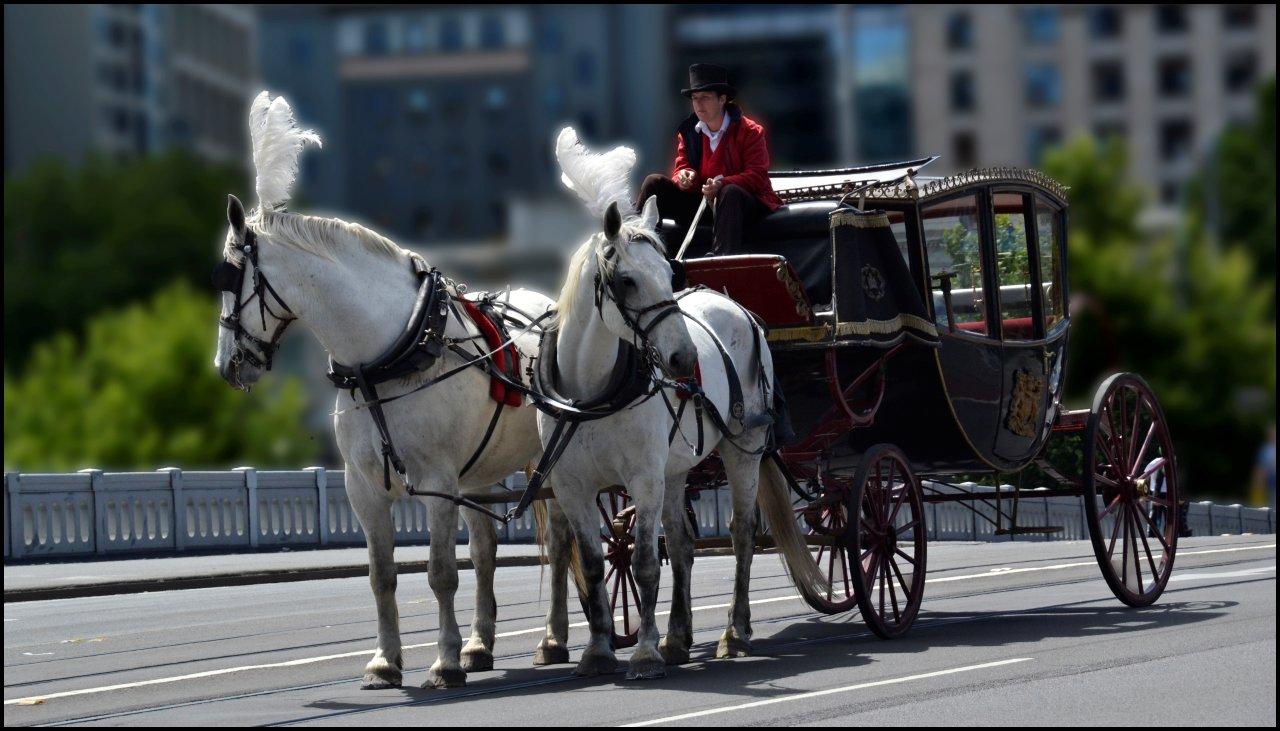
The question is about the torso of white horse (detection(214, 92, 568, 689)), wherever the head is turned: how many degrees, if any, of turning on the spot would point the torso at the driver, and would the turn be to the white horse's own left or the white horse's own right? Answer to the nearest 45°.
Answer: approximately 180°

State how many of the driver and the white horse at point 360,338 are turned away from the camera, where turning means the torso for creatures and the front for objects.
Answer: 0

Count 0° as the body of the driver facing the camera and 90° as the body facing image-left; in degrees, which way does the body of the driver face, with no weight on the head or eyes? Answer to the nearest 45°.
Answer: approximately 45°

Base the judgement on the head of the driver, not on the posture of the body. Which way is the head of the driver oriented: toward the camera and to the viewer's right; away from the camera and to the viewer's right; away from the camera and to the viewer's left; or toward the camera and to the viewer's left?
toward the camera and to the viewer's left

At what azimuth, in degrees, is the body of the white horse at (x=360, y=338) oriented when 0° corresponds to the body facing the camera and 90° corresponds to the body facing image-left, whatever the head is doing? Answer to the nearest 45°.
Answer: approximately 45°

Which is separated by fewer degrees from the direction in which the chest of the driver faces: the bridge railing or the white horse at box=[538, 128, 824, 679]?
the white horse

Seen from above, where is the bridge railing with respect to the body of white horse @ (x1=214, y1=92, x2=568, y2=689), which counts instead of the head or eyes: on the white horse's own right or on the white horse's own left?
on the white horse's own right

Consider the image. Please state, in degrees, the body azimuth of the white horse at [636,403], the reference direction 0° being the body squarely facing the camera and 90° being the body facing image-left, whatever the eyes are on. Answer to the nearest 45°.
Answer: approximately 45°

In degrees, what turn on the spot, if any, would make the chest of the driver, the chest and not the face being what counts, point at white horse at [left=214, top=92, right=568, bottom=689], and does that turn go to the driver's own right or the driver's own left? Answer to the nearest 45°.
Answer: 0° — they already face it

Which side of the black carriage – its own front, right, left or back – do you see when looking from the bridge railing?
right

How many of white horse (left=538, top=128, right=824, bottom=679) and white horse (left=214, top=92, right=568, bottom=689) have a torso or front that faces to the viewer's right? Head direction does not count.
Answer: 0
